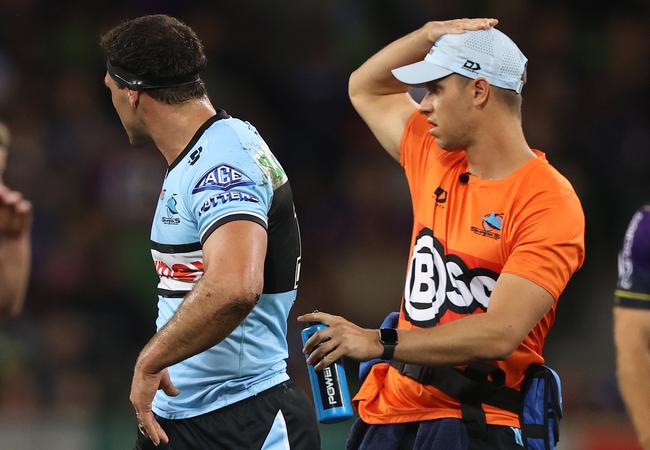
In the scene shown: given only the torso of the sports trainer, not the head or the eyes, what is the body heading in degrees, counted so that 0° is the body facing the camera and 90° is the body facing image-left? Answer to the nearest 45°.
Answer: approximately 45°
